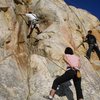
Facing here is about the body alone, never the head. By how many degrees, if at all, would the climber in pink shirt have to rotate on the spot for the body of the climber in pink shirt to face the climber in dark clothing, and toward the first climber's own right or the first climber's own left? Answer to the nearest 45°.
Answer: approximately 45° to the first climber's own right

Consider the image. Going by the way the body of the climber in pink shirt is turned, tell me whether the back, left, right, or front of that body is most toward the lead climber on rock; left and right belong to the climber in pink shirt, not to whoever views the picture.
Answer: front

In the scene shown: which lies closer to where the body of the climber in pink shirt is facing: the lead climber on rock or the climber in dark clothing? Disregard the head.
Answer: the lead climber on rock

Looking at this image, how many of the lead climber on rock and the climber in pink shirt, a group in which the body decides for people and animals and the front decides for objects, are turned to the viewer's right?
0

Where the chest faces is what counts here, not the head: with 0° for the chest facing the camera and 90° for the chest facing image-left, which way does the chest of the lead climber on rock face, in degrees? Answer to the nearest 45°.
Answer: approximately 135°

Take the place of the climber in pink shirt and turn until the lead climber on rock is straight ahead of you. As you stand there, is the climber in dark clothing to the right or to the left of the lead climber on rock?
right

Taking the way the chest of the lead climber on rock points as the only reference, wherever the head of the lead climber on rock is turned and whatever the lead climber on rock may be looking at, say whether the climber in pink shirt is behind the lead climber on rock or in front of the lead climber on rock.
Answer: behind

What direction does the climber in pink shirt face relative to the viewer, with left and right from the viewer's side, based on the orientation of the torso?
facing away from the viewer and to the left of the viewer

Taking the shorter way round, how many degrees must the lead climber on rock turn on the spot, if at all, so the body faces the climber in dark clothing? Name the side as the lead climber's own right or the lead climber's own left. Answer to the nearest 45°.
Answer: approximately 135° to the lead climber's own right
